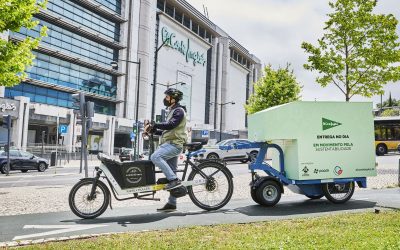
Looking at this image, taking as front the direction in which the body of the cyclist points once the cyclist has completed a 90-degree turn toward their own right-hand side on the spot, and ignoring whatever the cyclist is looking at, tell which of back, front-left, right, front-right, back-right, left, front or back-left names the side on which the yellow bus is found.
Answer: front-right

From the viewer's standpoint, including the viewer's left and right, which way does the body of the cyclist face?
facing to the left of the viewer

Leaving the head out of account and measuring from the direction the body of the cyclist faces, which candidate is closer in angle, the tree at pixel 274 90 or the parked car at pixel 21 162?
the parked car

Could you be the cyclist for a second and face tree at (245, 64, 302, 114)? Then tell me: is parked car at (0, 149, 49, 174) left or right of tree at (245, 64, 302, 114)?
left

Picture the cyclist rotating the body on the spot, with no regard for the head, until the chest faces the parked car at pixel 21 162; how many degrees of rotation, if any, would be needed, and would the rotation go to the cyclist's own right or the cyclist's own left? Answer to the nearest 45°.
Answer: approximately 45° to the cyclist's own right

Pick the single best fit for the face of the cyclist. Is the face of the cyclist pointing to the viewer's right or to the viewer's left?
to the viewer's left
